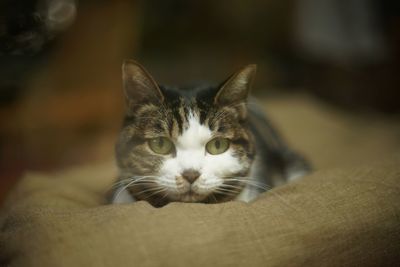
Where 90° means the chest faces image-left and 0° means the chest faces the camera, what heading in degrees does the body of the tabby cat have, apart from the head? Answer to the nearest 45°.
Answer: approximately 0°
